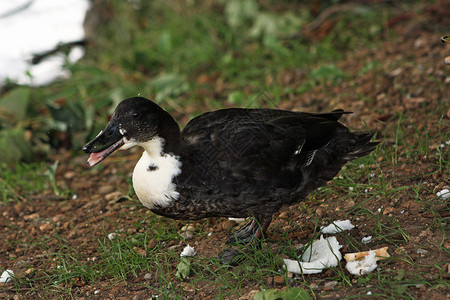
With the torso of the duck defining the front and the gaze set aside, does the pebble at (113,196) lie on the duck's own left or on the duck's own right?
on the duck's own right

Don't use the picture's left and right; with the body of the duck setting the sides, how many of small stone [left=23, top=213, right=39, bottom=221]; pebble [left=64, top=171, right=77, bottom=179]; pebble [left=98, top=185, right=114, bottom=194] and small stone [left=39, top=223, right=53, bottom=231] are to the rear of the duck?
0

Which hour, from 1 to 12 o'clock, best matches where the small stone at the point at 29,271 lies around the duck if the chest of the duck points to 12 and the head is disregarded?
The small stone is roughly at 12 o'clock from the duck.

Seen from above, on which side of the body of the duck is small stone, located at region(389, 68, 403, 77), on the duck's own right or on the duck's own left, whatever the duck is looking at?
on the duck's own right

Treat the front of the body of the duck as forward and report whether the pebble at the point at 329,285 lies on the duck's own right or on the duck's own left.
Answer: on the duck's own left

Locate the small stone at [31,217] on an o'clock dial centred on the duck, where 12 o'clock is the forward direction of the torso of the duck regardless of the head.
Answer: The small stone is roughly at 1 o'clock from the duck.

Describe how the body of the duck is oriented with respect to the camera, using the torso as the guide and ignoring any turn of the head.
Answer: to the viewer's left

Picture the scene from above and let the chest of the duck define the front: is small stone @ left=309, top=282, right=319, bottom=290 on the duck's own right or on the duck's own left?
on the duck's own left

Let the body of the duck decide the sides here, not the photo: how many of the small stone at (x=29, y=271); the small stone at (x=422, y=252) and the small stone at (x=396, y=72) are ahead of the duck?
1

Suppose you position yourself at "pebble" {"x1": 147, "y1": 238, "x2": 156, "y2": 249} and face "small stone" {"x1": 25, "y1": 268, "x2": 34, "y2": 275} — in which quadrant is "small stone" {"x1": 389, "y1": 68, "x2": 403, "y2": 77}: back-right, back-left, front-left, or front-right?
back-right

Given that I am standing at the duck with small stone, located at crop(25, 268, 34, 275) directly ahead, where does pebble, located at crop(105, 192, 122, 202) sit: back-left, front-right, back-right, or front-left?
front-right
